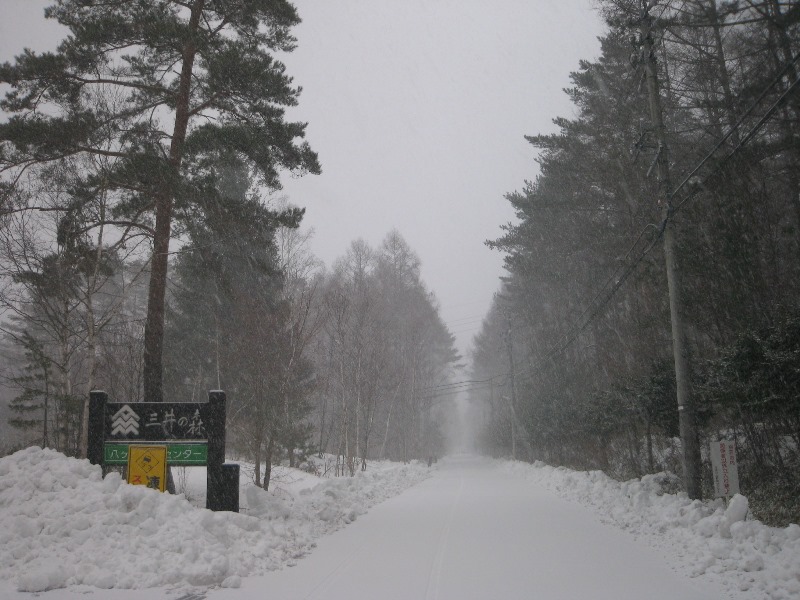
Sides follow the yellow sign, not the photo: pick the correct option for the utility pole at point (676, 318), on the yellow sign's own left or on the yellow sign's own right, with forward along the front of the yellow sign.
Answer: on the yellow sign's own left

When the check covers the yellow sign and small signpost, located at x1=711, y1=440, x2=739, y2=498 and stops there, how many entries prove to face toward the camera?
2

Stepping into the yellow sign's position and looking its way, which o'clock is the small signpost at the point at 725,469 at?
The small signpost is roughly at 10 o'clock from the yellow sign.

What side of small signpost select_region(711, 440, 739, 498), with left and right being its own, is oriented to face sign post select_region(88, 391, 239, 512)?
right

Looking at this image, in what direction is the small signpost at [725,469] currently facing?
toward the camera
